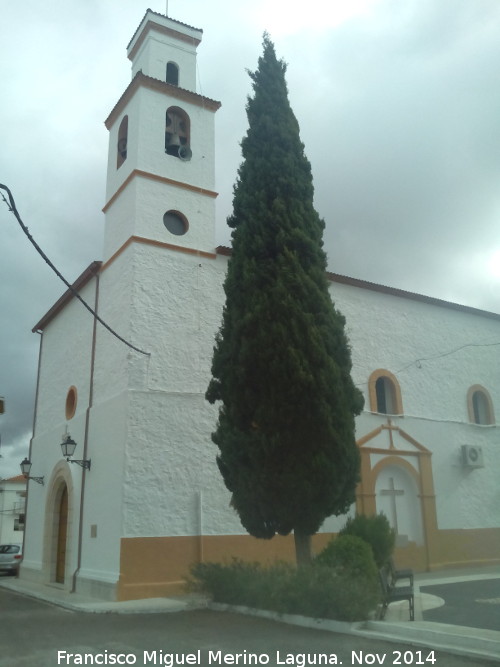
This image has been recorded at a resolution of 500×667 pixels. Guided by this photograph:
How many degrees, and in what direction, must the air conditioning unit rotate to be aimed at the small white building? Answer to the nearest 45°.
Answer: approximately 180°

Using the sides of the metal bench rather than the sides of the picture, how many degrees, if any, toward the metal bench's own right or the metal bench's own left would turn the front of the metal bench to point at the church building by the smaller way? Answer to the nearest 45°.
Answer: approximately 135° to the metal bench's own left

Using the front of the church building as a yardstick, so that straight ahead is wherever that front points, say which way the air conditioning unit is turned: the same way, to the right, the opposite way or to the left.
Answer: to the left

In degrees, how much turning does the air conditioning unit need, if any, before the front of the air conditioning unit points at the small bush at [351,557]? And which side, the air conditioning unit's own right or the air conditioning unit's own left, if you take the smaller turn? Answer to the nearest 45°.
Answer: approximately 45° to the air conditioning unit's own right

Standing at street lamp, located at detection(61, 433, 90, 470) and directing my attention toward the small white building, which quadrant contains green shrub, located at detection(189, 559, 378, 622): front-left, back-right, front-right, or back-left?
back-right

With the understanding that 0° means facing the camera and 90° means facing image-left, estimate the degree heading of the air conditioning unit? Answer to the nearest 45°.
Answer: approximately 315°

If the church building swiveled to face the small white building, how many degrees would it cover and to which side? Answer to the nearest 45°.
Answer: approximately 90° to its right

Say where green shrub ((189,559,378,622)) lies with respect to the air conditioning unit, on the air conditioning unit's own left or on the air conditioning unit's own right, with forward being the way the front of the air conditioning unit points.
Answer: on the air conditioning unit's own right

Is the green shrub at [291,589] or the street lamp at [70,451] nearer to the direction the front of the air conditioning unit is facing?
the green shrub
